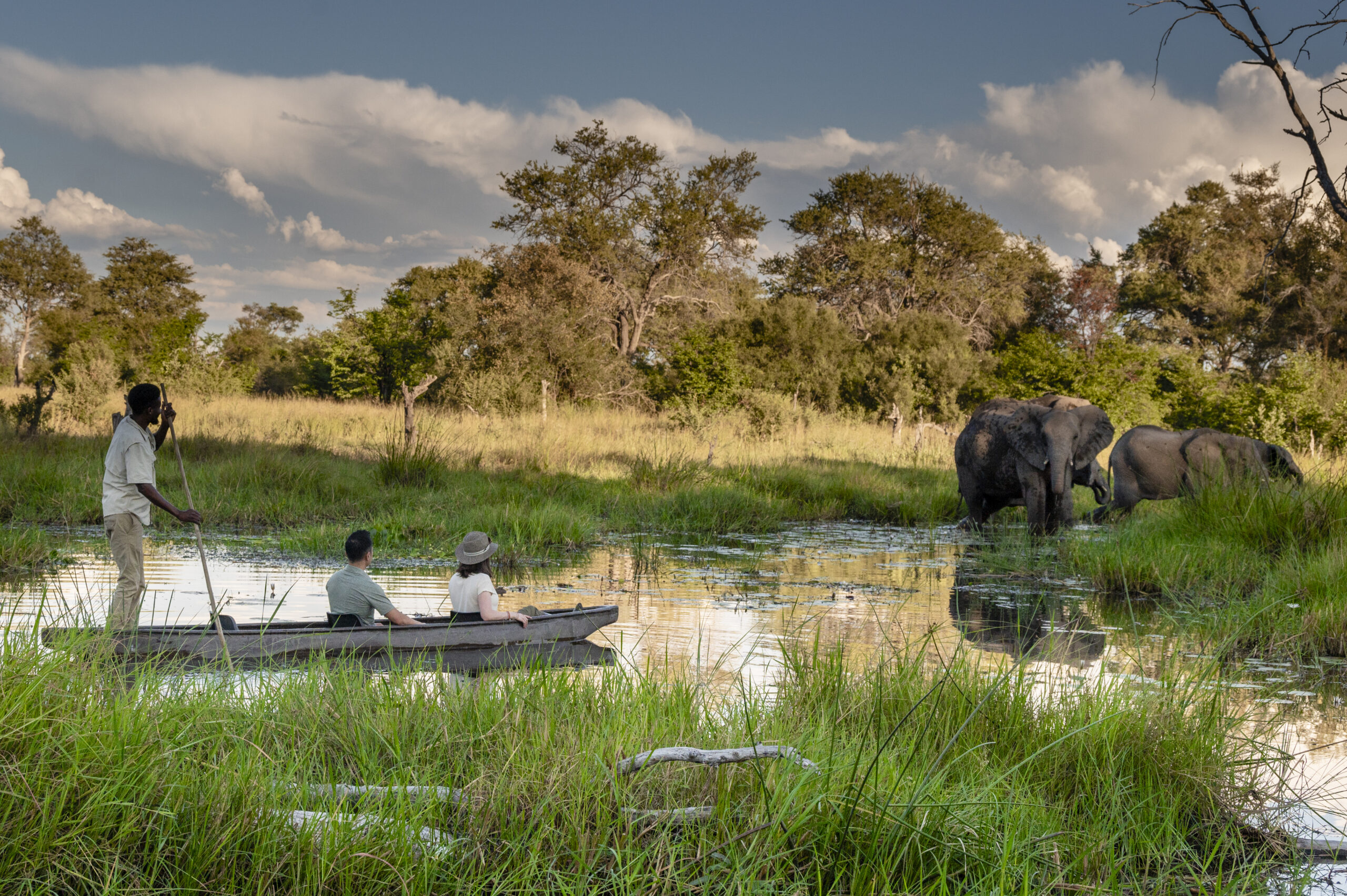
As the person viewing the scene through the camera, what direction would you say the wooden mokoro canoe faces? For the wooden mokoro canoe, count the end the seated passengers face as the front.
facing to the right of the viewer

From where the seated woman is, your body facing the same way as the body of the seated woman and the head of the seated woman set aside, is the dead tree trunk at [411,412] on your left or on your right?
on your left

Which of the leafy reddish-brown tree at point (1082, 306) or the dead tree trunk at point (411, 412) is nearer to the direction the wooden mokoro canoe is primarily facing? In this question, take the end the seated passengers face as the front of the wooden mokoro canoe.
the leafy reddish-brown tree

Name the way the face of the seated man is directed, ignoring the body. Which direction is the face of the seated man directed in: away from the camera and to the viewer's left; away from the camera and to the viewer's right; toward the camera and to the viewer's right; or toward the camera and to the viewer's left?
away from the camera and to the viewer's right

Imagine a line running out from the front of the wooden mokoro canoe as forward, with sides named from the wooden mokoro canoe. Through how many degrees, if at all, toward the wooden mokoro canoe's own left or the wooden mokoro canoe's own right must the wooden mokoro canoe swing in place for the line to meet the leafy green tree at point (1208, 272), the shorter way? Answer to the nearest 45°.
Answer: approximately 45° to the wooden mokoro canoe's own left

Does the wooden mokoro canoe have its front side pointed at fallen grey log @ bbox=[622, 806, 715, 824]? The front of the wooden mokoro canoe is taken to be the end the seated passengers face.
no

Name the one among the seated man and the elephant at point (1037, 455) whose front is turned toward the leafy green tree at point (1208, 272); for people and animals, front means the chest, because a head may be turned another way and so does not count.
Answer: the seated man

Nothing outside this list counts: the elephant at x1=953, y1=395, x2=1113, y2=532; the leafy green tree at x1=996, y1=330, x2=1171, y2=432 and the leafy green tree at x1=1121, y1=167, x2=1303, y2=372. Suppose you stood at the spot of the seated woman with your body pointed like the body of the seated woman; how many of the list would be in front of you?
3

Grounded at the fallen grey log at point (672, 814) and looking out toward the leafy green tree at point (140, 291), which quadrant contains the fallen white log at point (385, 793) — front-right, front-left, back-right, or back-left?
front-left

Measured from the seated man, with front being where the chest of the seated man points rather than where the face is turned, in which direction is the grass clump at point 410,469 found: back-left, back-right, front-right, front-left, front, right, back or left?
front-left

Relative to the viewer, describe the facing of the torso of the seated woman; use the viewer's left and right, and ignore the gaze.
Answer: facing away from the viewer and to the right of the viewer

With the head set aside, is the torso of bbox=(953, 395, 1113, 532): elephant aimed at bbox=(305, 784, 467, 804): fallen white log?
no

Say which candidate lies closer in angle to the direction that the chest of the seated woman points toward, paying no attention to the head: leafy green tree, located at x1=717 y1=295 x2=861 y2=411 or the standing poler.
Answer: the leafy green tree

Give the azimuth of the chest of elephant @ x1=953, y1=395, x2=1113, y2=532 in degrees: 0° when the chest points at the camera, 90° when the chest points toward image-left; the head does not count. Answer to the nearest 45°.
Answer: approximately 315°

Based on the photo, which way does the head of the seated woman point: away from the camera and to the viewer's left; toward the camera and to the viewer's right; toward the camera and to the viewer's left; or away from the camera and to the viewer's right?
away from the camera and to the viewer's right

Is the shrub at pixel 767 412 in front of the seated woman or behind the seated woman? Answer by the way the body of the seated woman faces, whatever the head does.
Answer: in front

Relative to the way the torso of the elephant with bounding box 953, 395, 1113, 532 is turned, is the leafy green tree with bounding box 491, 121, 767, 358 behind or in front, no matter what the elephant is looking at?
behind
